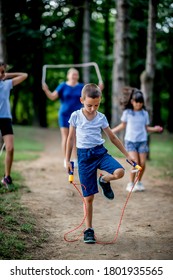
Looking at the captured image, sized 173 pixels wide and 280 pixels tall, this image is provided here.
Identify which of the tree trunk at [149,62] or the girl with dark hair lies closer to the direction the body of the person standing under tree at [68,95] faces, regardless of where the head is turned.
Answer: the girl with dark hair

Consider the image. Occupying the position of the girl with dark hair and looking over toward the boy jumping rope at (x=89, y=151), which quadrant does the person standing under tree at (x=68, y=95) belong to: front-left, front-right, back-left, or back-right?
back-right

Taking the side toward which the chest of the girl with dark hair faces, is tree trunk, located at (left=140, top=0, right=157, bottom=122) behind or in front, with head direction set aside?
behind

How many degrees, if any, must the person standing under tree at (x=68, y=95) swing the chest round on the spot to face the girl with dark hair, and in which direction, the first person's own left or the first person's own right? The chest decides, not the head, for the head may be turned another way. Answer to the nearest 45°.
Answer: approximately 45° to the first person's own left

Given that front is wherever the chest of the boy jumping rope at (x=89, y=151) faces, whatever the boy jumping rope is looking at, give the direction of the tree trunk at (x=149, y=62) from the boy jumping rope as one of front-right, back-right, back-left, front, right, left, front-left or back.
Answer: back

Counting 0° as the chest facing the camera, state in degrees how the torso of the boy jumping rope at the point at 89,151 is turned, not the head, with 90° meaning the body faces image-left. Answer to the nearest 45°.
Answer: approximately 0°

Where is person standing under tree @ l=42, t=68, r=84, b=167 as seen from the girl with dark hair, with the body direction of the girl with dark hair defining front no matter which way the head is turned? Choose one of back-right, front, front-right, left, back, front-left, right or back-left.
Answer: back-right

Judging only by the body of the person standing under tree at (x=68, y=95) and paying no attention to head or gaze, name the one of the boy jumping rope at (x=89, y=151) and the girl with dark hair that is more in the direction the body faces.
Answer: the boy jumping rope

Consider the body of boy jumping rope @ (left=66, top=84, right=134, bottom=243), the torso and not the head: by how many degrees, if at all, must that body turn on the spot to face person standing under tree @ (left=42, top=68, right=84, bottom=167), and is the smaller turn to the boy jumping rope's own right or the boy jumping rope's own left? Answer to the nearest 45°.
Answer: approximately 180°

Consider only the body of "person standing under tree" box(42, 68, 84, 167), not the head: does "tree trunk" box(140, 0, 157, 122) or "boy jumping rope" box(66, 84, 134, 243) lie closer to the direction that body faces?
the boy jumping rope
